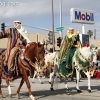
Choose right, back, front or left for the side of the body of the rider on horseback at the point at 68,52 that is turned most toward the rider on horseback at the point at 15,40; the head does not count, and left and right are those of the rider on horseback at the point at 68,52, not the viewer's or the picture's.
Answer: right

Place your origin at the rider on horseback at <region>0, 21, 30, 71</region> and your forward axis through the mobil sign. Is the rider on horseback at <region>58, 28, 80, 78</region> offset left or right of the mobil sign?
right

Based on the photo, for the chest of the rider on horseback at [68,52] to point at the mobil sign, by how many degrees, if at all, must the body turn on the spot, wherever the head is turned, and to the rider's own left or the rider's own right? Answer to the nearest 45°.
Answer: approximately 135° to the rider's own left
